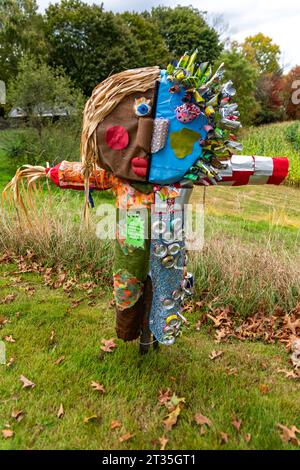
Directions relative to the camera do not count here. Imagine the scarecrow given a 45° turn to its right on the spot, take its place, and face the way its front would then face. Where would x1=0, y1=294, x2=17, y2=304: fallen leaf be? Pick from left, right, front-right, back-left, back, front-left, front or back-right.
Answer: right

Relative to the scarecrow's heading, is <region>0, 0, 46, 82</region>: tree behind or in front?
behind

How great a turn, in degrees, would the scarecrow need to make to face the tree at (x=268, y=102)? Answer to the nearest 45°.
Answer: approximately 180°

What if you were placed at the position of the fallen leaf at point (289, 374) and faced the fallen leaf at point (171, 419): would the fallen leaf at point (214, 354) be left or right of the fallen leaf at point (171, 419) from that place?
right

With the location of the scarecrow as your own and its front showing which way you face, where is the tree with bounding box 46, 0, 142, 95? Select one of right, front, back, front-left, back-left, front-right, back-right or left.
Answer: back

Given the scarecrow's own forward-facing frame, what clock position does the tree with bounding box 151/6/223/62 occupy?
The tree is roughly at 6 o'clock from the scarecrow.

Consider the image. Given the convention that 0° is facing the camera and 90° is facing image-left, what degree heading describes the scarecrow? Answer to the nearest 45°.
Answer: approximately 0°
